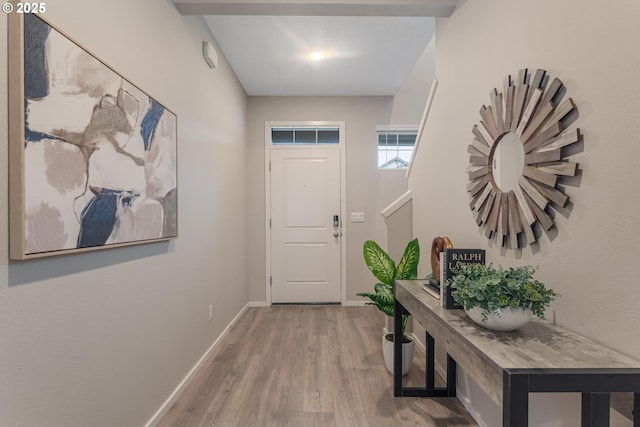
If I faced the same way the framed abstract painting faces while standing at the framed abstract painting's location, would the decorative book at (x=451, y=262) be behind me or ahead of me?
ahead

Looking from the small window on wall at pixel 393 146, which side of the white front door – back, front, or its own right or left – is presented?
left

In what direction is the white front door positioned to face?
toward the camera

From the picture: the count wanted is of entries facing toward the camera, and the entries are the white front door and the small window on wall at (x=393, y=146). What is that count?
2

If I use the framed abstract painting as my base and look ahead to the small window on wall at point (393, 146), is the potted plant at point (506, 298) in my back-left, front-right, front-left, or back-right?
front-right

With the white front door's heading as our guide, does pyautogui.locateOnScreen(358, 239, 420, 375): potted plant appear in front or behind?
in front

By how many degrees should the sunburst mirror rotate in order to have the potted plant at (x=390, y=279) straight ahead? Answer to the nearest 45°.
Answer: approximately 90° to its right

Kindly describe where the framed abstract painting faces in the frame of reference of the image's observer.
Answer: facing the viewer and to the right of the viewer

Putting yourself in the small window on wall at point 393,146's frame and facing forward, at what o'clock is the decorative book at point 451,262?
The decorative book is roughly at 12 o'clock from the small window on wall.

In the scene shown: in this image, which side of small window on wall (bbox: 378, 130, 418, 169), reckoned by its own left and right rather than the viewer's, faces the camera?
front

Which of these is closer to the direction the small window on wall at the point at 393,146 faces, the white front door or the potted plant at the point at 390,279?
the potted plant

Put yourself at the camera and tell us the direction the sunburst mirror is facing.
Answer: facing the viewer and to the left of the viewer

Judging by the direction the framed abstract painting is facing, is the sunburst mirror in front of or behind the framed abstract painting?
in front

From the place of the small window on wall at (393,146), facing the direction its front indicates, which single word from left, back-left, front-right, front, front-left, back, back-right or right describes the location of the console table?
front

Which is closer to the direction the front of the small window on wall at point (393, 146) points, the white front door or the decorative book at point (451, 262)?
the decorative book
